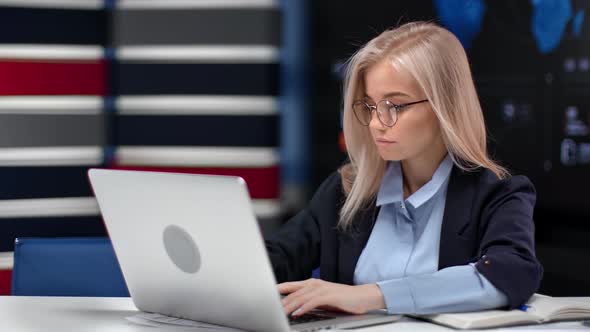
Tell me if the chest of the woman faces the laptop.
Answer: yes

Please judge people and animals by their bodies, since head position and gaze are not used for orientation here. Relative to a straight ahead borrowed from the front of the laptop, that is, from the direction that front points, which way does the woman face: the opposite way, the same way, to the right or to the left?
the opposite way

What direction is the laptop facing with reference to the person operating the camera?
facing away from the viewer and to the right of the viewer

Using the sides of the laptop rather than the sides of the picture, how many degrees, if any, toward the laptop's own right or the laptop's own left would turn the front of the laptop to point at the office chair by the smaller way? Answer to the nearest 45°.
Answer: approximately 90° to the laptop's own left

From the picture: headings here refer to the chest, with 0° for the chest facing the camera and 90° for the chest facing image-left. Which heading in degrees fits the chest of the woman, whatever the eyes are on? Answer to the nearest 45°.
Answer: approximately 45°

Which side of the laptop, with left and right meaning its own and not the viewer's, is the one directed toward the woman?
front

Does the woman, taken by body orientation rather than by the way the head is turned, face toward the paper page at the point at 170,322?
yes

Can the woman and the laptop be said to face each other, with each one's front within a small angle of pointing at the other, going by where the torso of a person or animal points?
yes

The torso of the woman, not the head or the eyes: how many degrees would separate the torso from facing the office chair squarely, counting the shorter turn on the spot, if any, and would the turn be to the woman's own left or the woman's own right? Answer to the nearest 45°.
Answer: approximately 45° to the woman's own right

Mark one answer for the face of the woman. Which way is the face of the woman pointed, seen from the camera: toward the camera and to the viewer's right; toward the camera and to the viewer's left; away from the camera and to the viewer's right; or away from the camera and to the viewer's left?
toward the camera and to the viewer's left
